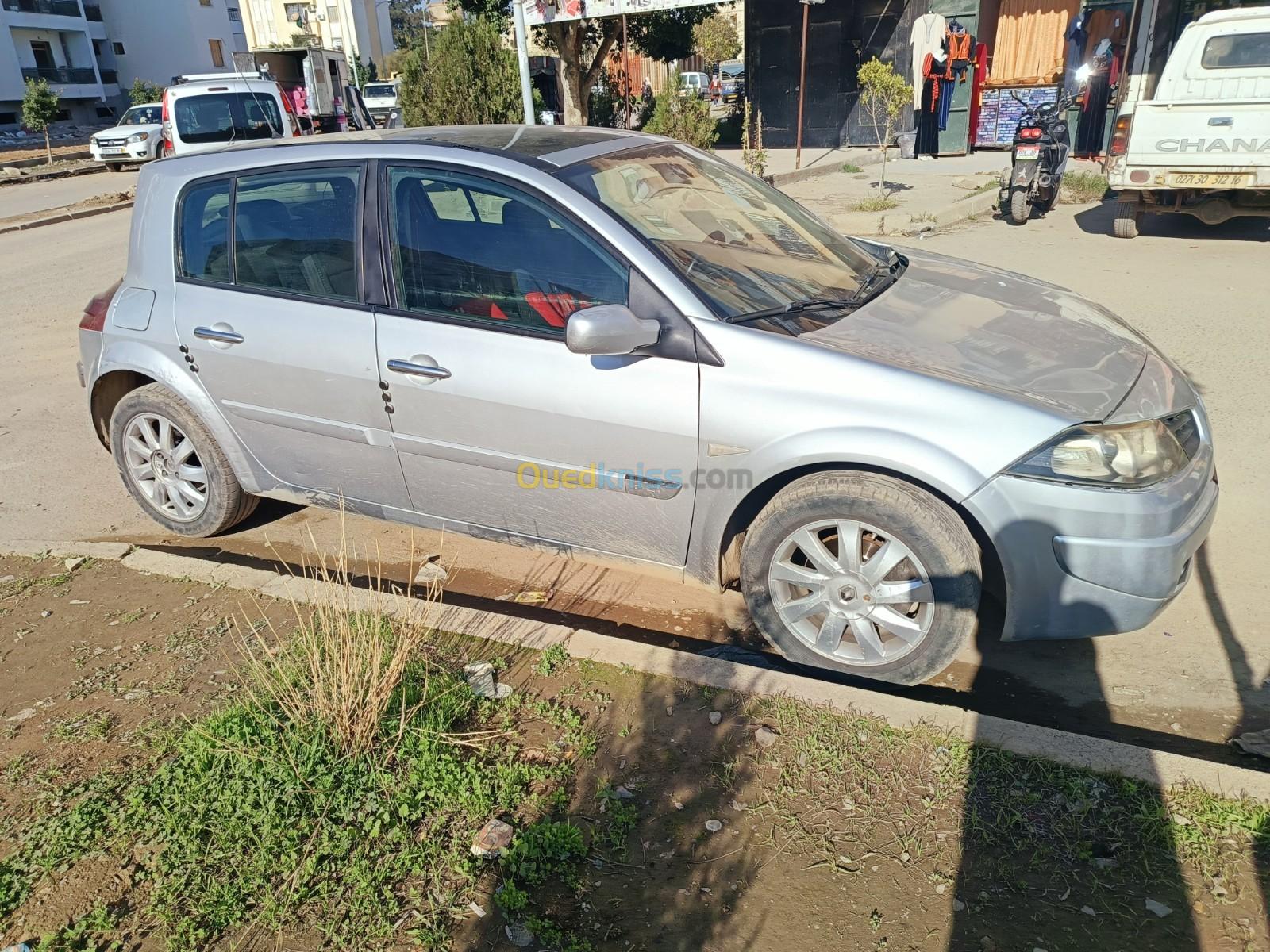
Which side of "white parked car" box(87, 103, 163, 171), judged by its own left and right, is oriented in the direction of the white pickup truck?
left

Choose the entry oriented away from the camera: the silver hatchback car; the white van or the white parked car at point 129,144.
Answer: the white van

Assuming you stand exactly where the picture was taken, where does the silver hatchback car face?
facing the viewer and to the right of the viewer

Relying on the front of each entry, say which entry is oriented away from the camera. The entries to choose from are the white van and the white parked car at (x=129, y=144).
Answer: the white van

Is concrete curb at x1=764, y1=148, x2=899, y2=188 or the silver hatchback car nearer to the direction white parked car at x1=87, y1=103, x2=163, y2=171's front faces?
the silver hatchback car

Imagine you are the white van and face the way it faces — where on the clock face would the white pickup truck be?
The white pickup truck is roughly at 5 o'clock from the white van.

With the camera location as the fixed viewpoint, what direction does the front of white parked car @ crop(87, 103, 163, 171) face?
facing the viewer and to the left of the viewer

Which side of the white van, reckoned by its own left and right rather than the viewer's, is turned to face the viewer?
back

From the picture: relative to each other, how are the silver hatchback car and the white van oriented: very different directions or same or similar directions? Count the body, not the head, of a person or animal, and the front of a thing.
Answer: very different directions

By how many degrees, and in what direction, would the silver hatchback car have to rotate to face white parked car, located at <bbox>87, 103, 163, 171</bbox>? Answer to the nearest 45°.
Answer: approximately 180°

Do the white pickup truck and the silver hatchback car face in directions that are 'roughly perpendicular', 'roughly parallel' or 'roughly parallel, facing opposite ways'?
roughly perpendicular

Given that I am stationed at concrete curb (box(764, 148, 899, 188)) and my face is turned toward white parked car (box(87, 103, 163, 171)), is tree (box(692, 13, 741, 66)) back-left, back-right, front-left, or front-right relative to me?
front-right

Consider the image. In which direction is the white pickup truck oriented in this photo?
away from the camera

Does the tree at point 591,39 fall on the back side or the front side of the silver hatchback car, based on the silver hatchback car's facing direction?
on the back side

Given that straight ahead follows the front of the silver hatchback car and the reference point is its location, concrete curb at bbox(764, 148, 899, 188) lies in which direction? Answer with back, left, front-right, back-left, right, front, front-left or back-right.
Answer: back-left

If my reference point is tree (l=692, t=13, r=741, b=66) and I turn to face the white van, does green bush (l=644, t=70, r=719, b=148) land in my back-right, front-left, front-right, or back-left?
front-left

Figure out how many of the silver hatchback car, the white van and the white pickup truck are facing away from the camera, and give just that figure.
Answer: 2

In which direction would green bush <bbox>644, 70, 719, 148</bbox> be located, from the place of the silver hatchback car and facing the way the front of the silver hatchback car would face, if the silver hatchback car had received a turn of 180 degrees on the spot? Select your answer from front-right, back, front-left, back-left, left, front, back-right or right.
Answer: front-right

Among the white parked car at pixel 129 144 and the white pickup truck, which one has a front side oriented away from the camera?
the white pickup truck

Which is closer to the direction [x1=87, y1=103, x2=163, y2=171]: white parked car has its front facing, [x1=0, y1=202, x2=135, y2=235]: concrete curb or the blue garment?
the concrete curb
